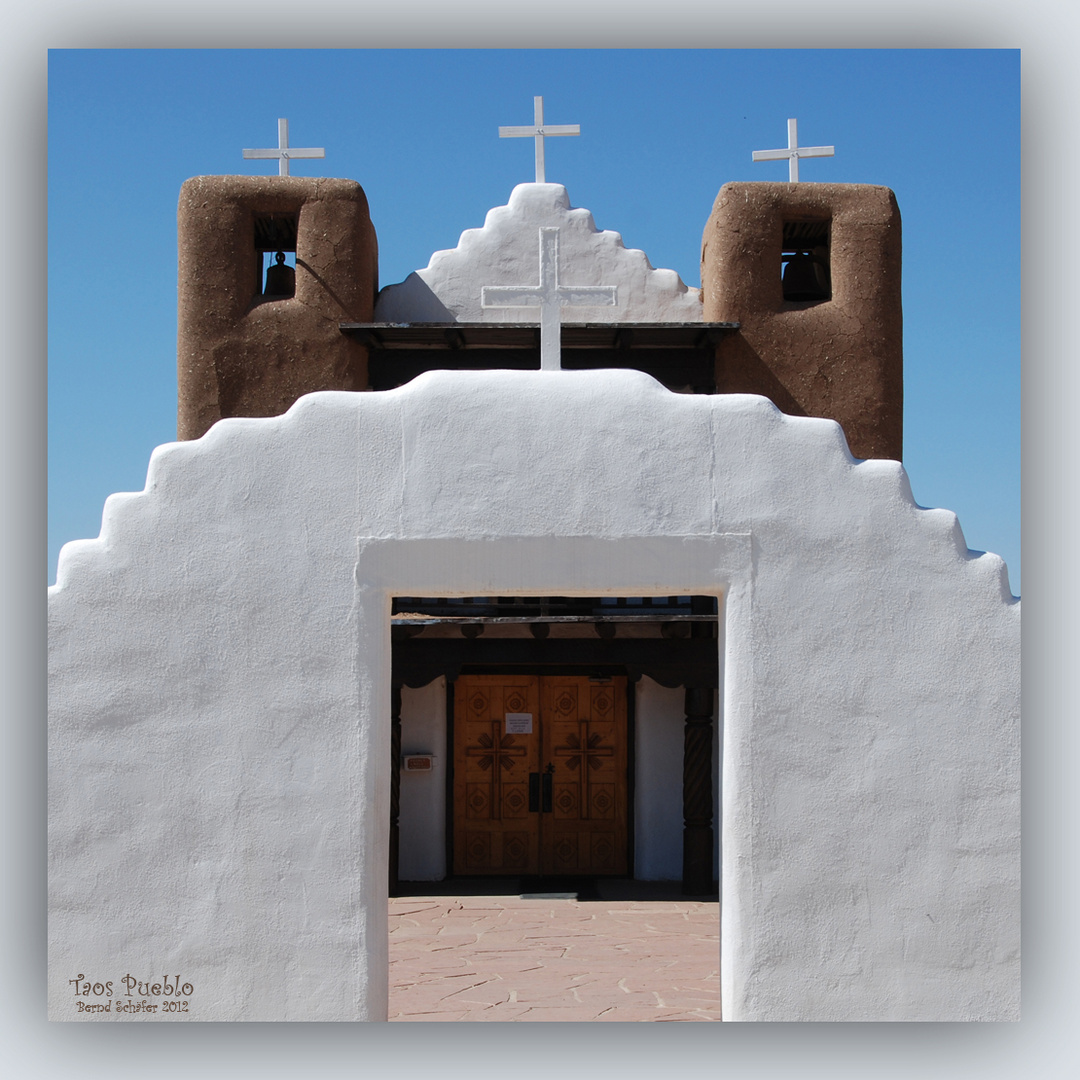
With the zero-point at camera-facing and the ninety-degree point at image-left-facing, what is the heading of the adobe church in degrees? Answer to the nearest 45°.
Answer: approximately 0°

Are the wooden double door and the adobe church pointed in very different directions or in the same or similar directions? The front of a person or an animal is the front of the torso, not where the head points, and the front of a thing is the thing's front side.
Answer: same or similar directions

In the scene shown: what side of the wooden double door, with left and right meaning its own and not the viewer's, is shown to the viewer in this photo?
front

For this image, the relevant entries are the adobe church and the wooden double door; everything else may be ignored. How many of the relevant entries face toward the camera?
2
